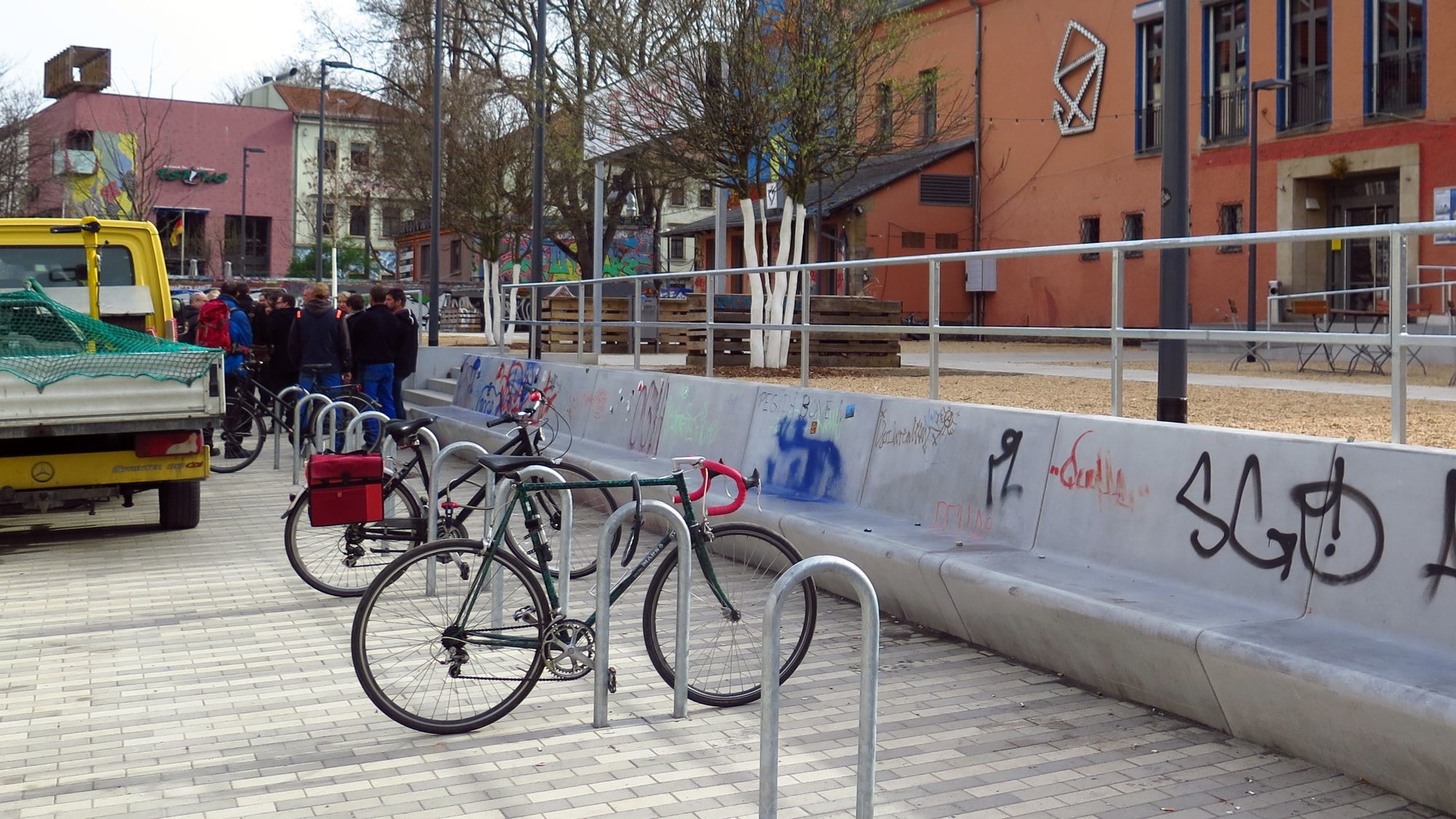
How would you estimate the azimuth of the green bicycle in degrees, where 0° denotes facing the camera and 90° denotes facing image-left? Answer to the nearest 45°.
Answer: approximately 270°

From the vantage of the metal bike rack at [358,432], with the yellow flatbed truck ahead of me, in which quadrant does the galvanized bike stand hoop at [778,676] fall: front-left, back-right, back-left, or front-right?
back-left

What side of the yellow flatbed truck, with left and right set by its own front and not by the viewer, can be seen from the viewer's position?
back

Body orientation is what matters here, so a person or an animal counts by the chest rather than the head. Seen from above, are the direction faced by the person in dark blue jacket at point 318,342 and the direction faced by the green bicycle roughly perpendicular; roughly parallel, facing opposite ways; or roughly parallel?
roughly perpendicular

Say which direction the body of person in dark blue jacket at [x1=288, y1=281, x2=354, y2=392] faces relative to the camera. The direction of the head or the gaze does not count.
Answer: away from the camera

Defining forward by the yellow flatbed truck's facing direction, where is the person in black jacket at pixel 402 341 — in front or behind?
in front

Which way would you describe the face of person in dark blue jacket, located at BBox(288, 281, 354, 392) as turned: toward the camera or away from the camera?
away from the camera

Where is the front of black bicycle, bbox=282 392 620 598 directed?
to the viewer's right

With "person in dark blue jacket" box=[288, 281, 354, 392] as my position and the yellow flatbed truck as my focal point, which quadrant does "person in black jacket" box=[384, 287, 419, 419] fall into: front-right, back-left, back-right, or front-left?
back-left

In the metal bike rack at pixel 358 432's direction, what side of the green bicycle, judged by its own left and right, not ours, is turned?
left

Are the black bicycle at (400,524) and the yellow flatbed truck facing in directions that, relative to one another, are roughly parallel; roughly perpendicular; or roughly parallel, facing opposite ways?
roughly perpendicular

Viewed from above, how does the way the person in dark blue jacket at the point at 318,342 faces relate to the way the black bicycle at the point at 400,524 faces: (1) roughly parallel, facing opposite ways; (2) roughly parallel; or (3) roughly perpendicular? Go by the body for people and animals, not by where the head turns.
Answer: roughly perpendicular

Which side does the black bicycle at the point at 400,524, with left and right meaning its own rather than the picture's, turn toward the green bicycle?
right

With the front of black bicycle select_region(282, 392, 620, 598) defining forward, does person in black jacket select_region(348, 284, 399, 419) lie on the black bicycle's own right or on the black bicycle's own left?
on the black bicycle's own left

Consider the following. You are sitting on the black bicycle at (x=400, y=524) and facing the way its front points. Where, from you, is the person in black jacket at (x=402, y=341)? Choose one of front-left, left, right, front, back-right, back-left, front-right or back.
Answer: left
